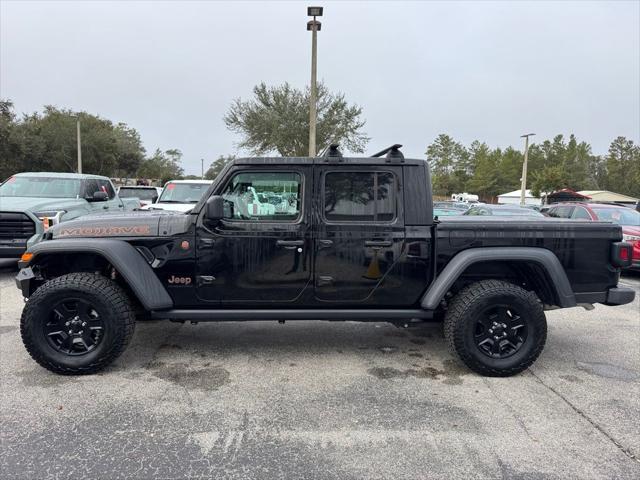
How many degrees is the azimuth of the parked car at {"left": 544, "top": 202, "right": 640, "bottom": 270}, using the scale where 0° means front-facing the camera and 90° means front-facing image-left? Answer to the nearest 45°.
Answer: approximately 315°

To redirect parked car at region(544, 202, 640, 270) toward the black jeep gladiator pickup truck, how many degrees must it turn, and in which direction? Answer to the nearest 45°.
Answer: approximately 45° to its right

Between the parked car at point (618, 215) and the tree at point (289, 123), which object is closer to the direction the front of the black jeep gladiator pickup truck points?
the tree

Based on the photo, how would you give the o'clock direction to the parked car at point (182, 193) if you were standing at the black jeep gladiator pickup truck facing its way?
The parked car is roughly at 2 o'clock from the black jeep gladiator pickup truck.

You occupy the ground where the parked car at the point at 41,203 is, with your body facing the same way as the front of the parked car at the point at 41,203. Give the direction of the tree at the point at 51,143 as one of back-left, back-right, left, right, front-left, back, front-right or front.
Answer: back-right

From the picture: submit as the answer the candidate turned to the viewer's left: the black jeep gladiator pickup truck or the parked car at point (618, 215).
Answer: the black jeep gladiator pickup truck

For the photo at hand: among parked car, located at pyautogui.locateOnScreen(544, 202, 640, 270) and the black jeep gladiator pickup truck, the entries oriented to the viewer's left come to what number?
1

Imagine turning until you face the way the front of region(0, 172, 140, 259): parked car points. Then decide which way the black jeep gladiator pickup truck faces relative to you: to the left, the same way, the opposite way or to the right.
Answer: to the right

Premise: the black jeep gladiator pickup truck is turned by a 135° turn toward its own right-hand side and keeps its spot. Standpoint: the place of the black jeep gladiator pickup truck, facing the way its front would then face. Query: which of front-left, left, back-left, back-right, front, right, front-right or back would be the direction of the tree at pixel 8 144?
left

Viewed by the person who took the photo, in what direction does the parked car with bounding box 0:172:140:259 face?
facing the viewer and to the left of the viewer

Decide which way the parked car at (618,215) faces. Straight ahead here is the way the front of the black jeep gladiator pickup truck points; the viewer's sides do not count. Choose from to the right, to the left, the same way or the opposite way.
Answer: to the left

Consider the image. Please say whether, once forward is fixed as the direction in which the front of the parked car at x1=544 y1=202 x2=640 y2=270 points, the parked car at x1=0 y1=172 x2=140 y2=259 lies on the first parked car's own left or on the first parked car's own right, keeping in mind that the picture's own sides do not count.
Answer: on the first parked car's own right

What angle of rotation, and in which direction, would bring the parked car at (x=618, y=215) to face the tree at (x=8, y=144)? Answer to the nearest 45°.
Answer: approximately 135° to its right

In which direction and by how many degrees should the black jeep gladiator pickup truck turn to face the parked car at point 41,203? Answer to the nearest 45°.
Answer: approximately 45° to its right

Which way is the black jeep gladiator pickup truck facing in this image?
to the viewer's left

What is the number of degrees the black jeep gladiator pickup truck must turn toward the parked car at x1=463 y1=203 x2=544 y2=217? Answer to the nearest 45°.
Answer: approximately 135° to its right

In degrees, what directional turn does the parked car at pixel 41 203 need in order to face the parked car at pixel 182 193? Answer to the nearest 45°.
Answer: approximately 135° to its left
